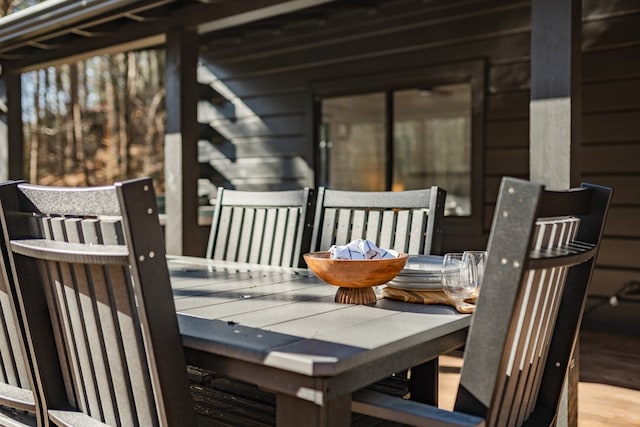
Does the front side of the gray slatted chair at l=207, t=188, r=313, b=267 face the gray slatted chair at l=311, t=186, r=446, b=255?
no

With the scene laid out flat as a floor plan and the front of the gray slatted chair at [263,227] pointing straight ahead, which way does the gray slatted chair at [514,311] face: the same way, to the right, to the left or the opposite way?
to the right

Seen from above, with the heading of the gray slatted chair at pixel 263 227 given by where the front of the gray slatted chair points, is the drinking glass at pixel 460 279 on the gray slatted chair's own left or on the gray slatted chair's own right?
on the gray slatted chair's own left

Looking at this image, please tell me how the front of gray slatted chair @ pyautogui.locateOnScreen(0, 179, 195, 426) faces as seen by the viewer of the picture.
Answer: facing away from the viewer and to the right of the viewer

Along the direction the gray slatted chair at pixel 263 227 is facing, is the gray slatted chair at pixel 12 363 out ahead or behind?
ahead

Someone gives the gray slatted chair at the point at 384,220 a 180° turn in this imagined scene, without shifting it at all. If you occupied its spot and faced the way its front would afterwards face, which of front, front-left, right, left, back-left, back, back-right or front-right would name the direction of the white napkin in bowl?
back-right

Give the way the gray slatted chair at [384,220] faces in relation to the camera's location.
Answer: facing the viewer and to the left of the viewer

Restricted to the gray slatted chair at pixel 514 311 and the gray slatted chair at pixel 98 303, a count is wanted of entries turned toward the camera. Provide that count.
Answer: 0

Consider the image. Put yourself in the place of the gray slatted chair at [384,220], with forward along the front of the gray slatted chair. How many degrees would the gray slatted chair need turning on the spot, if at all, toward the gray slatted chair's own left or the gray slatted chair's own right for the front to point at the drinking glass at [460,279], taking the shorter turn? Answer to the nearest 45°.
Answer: approximately 45° to the gray slatted chair's own left

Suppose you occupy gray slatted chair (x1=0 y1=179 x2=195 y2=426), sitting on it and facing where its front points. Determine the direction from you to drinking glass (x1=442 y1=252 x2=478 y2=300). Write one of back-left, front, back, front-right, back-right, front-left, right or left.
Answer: front-right

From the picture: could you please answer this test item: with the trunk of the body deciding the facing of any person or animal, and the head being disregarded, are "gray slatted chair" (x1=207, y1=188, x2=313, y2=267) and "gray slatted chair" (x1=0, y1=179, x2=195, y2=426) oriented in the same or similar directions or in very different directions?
very different directions

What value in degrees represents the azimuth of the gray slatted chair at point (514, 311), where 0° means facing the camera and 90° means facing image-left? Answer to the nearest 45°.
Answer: approximately 135°

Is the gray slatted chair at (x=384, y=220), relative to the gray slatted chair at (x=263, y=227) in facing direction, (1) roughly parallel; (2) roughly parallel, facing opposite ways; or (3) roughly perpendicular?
roughly parallel

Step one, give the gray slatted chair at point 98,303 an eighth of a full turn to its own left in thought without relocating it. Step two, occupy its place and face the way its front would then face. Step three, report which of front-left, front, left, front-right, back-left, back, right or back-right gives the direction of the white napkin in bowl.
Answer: right

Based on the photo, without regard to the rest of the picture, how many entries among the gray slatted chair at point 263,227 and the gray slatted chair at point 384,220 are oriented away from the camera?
0

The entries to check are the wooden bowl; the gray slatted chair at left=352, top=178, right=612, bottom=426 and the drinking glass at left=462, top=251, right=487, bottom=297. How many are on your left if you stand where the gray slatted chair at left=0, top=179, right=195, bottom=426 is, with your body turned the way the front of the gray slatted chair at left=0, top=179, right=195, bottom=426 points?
0

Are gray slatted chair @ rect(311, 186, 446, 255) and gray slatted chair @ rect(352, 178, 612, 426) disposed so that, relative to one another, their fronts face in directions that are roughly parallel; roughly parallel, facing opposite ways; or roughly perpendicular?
roughly perpendicular
